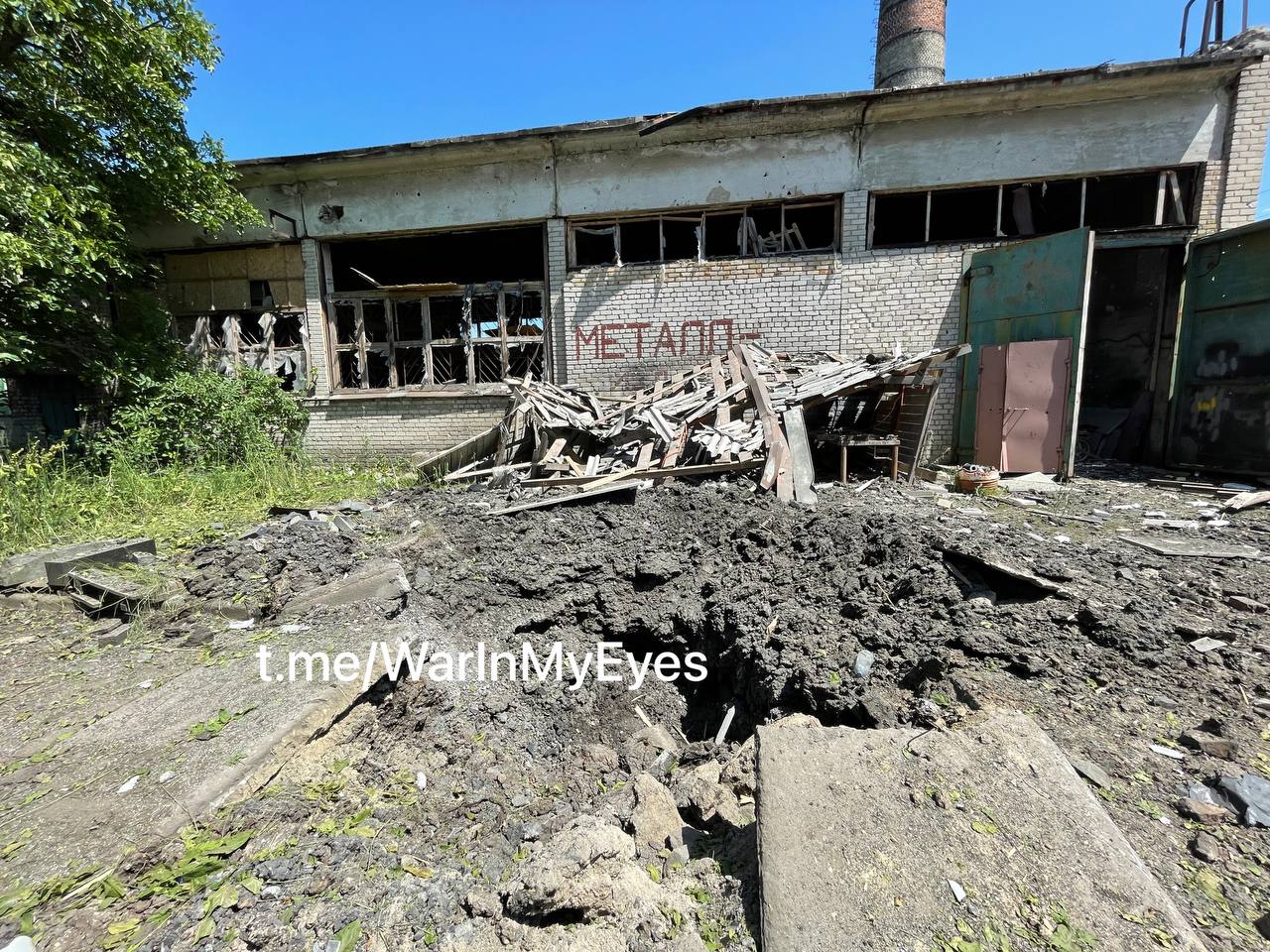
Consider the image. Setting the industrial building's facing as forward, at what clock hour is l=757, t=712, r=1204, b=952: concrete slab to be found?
The concrete slab is roughly at 12 o'clock from the industrial building.

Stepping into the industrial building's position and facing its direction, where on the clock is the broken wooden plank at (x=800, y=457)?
The broken wooden plank is roughly at 12 o'clock from the industrial building.

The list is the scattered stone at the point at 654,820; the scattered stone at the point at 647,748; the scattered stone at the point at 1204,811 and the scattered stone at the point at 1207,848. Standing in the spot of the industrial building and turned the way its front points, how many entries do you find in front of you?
4

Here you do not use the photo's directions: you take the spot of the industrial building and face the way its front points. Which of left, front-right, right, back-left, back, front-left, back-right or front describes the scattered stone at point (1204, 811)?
front

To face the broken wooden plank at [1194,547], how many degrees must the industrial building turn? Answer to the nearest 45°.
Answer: approximately 45° to its left

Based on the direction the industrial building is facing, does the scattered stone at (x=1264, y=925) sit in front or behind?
in front

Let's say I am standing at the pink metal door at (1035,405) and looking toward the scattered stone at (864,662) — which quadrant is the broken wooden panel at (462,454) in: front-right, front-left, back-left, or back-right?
front-right

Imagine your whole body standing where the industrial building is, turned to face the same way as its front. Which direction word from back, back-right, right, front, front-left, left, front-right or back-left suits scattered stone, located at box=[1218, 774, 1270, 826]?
front

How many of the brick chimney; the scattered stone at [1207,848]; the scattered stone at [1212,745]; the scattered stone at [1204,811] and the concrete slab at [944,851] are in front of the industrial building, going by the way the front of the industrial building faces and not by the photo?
4

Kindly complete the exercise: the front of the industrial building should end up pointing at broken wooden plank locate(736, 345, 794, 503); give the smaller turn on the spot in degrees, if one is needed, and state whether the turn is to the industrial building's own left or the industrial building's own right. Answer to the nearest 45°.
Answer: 0° — it already faces it

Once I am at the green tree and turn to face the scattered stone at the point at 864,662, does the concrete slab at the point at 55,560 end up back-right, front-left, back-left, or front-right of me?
front-right

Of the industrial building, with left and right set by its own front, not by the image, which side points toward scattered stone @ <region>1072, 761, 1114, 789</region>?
front

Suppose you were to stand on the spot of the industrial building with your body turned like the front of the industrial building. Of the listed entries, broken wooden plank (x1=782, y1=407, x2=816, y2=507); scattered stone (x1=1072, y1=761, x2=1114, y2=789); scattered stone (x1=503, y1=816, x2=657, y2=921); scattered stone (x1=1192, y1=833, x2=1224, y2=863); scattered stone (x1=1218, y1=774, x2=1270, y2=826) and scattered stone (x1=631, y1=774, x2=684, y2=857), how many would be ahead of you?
6

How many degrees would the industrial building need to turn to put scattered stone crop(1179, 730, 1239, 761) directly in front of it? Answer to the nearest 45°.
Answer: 0° — it already faces it

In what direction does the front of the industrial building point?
toward the camera
